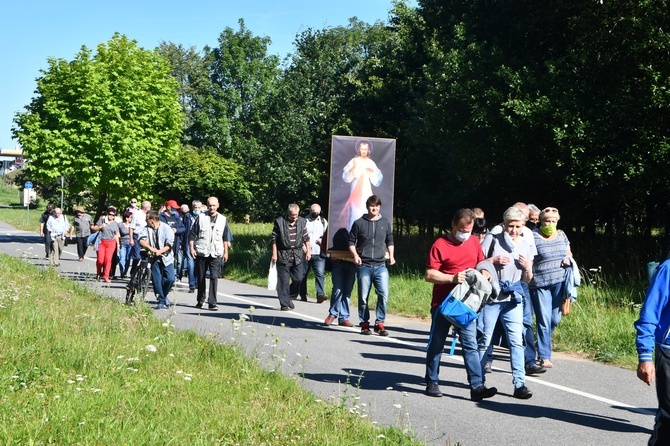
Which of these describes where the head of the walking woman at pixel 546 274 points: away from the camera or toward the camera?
toward the camera

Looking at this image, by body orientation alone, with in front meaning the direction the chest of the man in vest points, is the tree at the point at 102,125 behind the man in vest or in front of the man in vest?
behind

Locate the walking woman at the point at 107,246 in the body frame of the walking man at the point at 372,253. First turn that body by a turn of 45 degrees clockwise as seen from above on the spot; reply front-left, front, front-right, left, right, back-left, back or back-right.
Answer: right

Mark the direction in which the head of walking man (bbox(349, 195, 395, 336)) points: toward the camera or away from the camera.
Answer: toward the camera

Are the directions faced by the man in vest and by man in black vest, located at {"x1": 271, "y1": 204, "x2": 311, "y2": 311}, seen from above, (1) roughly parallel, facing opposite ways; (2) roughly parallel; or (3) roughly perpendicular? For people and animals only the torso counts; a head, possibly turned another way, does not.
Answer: roughly parallel

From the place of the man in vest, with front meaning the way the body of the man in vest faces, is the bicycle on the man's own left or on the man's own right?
on the man's own right

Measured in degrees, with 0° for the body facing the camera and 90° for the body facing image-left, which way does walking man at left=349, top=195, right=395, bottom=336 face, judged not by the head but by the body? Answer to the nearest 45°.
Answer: approximately 0°

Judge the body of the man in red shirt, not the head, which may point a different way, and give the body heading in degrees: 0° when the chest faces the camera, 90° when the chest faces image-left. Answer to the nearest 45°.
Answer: approximately 315°

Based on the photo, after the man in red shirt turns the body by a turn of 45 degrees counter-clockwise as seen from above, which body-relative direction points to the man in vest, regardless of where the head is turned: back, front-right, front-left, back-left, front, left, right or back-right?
back-left

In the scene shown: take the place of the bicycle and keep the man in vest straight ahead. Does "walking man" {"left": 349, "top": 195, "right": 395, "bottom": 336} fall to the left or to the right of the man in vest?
right

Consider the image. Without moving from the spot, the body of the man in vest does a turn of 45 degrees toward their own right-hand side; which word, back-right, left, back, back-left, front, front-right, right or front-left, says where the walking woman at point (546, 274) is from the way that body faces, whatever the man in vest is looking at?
left

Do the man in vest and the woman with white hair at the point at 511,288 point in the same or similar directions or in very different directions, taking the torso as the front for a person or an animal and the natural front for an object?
same or similar directions

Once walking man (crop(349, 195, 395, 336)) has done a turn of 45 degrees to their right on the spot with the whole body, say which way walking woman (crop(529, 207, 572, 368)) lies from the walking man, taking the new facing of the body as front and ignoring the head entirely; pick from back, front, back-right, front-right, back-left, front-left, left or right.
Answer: left

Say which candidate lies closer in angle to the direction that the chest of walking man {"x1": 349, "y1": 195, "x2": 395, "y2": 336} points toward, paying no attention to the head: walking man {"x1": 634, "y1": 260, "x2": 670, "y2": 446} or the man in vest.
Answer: the walking man

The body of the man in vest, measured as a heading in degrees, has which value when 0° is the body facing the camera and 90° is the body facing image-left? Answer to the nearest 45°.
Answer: approximately 0°

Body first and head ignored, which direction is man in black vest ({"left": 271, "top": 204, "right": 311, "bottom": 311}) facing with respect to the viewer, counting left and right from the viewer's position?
facing the viewer
